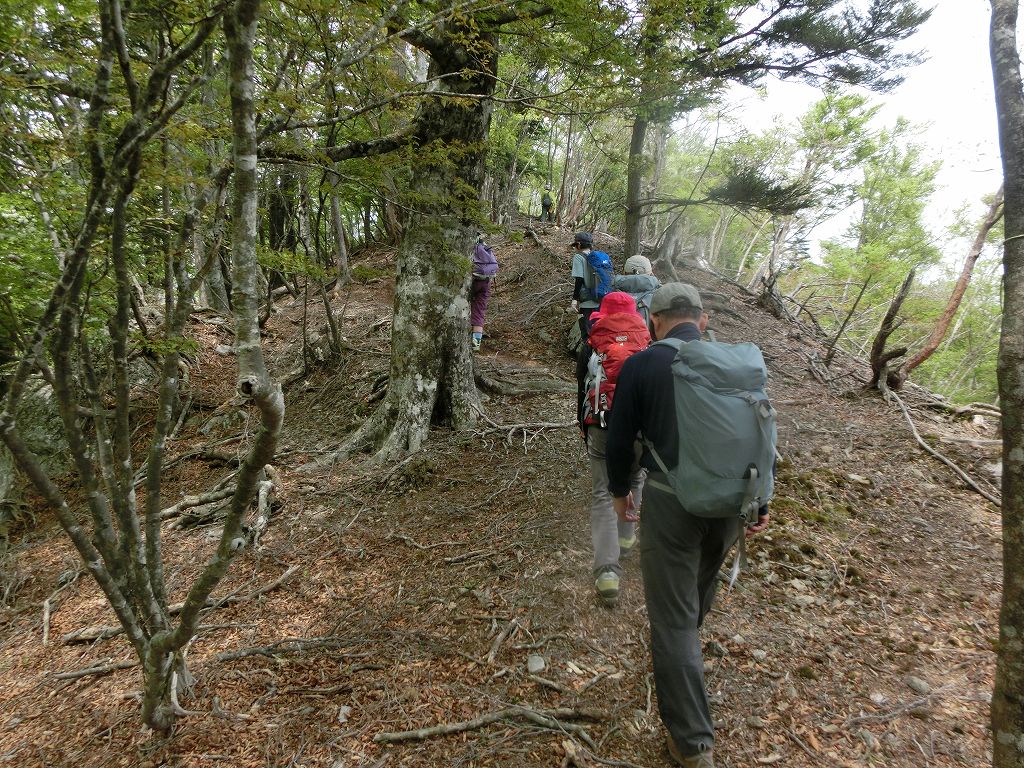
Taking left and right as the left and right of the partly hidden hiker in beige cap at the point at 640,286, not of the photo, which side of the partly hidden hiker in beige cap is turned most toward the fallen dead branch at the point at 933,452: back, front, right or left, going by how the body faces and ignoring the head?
right

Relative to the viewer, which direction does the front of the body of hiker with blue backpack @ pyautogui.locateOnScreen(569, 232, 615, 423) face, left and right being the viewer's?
facing away from the viewer and to the left of the viewer

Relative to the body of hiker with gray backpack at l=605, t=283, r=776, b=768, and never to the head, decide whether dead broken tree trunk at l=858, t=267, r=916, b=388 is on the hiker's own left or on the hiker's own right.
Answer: on the hiker's own right

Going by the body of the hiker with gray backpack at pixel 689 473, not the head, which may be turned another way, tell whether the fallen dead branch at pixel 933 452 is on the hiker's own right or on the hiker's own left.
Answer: on the hiker's own right

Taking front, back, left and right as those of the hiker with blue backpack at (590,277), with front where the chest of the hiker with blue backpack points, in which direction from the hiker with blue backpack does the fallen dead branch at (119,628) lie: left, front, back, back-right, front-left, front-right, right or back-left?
left

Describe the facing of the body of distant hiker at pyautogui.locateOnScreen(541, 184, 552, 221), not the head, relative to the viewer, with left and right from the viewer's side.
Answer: facing away from the viewer

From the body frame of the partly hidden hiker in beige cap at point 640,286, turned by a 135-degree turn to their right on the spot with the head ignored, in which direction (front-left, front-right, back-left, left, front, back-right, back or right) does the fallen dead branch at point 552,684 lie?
front-right

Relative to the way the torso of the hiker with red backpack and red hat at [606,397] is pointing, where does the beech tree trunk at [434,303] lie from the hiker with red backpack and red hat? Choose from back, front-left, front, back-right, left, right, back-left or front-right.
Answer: front-left

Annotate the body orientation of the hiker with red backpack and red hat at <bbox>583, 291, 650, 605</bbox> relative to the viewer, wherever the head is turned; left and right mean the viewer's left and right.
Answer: facing away from the viewer

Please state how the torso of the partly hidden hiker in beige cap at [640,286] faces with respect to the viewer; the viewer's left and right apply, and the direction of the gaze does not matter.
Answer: facing away from the viewer

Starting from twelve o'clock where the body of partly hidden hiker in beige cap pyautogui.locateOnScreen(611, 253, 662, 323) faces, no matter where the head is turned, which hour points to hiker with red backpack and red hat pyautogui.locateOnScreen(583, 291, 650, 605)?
hiker with red backpack and red hat pyautogui.locateOnScreen(583, 291, 650, 605) is roughly at 6 o'clock from partly hidden hiker in beige cap pyautogui.locateOnScreen(611, 253, 662, 323).

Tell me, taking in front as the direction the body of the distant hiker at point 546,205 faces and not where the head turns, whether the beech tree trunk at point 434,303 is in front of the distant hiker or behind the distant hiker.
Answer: behind

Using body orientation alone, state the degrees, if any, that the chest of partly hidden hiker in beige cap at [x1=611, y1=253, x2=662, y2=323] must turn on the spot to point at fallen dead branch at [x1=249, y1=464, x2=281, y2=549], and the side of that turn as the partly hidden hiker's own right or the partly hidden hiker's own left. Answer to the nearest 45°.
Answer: approximately 90° to the partly hidden hiker's own left

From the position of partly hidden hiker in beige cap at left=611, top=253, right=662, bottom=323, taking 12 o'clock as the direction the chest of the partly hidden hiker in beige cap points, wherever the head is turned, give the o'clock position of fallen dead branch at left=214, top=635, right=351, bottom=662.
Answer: The fallen dead branch is roughly at 7 o'clock from the partly hidden hiker in beige cap.

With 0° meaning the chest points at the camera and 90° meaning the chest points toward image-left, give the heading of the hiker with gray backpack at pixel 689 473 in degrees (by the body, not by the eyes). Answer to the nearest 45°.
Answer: approximately 135°

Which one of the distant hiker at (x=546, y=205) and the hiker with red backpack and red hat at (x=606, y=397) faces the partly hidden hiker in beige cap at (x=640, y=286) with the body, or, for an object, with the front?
the hiker with red backpack and red hat at (x=606, y=397)

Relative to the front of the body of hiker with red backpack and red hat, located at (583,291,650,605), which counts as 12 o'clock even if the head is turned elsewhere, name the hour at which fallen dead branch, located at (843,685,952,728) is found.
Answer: The fallen dead branch is roughly at 4 o'clock from the hiker with red backpack and red hat.
